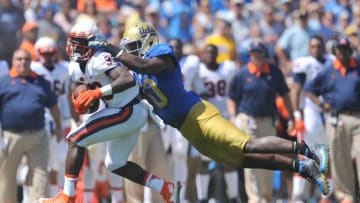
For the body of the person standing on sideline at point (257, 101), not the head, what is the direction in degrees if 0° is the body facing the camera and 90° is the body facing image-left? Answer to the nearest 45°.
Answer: approximately 0°

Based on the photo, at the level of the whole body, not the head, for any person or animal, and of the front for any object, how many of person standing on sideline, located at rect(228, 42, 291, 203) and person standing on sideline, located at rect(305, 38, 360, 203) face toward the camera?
2

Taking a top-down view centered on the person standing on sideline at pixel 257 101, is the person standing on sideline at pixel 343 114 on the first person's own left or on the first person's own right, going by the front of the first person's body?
on the first person's own left

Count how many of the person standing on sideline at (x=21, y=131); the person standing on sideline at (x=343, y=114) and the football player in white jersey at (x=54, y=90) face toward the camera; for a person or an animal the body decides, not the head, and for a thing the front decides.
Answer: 3

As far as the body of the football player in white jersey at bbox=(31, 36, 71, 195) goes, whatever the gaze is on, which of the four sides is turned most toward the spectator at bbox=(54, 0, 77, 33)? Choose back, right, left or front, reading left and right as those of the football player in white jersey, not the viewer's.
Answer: back

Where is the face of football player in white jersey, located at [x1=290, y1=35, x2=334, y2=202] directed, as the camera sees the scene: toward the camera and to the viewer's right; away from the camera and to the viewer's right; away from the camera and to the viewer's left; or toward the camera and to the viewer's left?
toward the camera and to the viewer's left

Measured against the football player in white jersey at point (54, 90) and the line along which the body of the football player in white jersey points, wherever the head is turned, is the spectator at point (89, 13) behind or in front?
behind

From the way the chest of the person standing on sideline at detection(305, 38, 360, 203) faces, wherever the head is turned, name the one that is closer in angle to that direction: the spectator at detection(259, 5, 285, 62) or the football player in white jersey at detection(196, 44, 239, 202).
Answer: the football player in white jersey

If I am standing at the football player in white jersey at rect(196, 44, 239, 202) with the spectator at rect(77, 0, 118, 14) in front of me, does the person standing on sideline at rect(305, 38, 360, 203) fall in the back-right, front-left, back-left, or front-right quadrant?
back-right
